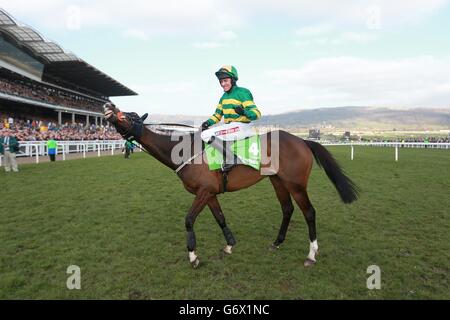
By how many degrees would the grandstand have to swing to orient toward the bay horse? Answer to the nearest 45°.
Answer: approximately 45° to its right

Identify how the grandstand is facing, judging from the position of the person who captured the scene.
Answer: facing the viewer and to the right of the viewer

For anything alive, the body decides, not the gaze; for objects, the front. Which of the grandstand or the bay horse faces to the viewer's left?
the bay horse

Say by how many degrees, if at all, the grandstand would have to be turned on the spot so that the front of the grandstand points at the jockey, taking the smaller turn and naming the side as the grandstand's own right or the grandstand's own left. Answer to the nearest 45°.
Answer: approximately 45° to the grandstand's own right

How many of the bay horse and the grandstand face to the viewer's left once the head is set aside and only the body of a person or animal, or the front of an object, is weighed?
1

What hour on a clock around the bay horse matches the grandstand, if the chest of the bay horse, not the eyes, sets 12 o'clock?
The grandstand is roughly at 2 o'clock from the bay horse.

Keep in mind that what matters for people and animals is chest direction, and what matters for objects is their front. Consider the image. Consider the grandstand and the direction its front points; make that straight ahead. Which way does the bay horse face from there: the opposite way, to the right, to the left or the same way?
the opposite way

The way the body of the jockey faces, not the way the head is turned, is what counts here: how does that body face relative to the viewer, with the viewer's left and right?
facing the viewer and to the left of the viewer

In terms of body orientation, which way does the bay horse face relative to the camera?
to the viewer's left

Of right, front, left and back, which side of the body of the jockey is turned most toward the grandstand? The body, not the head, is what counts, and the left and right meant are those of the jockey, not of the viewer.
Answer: right
